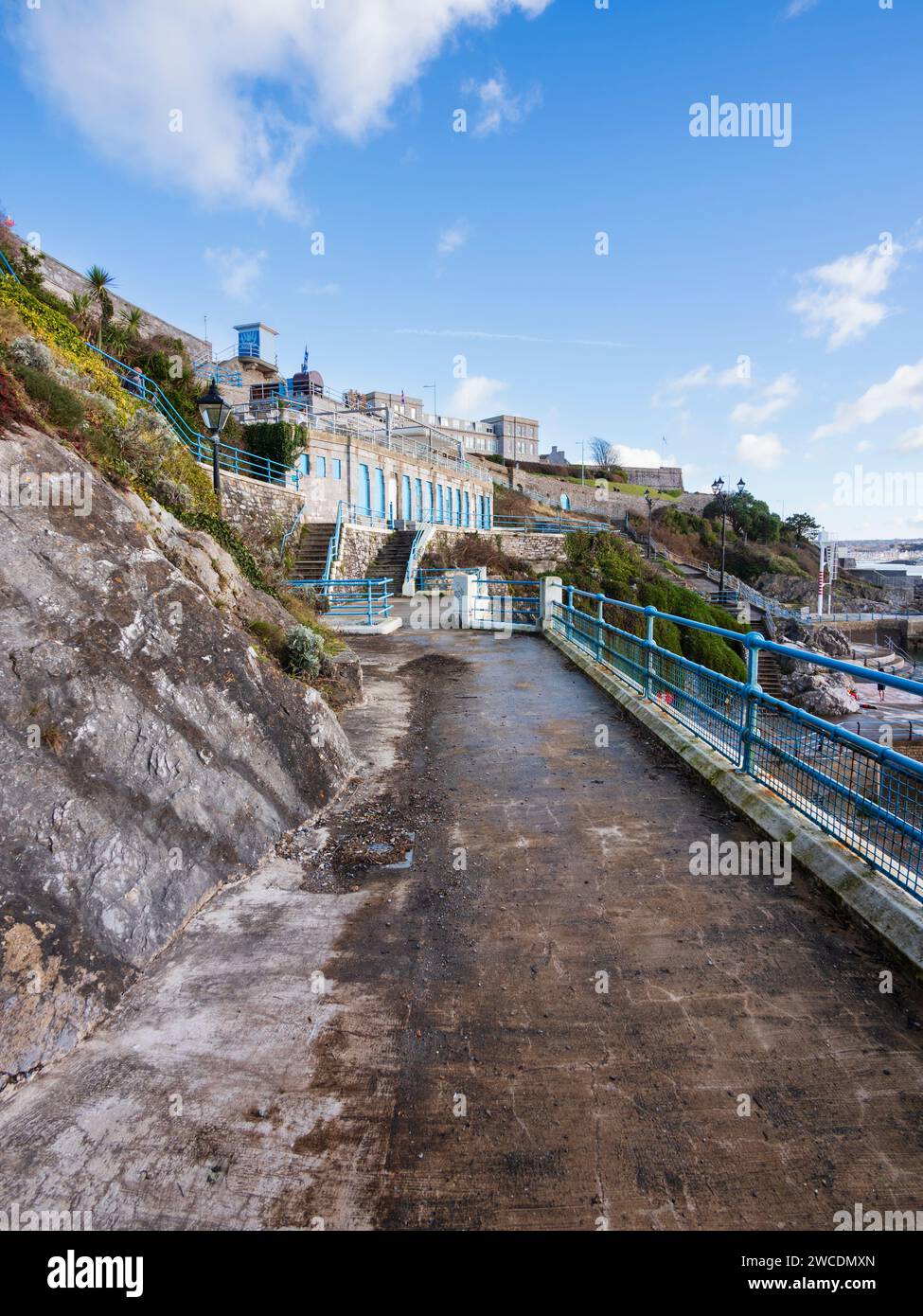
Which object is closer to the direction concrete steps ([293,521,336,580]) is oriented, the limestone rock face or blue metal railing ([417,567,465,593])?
the limestone rock face

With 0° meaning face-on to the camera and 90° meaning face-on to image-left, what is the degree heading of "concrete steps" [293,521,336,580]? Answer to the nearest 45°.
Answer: approximately 0°

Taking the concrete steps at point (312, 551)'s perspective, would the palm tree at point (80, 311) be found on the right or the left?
on its right

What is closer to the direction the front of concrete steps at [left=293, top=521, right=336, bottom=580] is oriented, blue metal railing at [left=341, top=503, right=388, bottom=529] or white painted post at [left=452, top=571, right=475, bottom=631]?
the white painted post

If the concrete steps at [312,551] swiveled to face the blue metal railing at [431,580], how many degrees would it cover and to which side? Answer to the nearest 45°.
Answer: approximately 135° to its left

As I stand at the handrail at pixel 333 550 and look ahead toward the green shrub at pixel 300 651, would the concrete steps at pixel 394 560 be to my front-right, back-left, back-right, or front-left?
back-left
